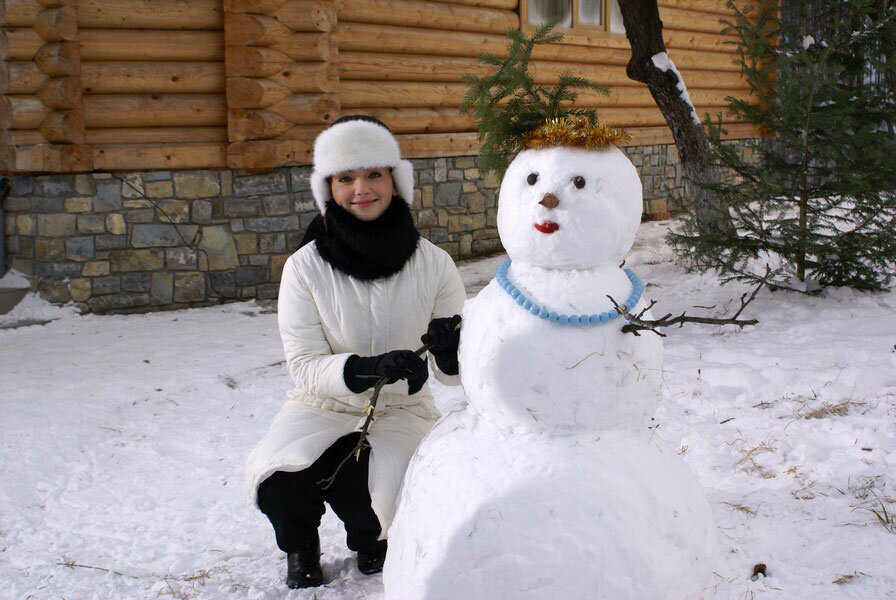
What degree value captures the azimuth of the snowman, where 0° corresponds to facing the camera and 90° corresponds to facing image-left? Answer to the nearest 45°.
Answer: approximately 0°

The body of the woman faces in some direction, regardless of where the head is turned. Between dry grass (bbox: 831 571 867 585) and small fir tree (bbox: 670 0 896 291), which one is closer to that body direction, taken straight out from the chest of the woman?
the dry grass

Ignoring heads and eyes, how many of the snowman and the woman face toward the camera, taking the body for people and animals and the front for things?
2

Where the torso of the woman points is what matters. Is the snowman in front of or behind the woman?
in front

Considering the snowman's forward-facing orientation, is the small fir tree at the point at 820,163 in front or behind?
behind
